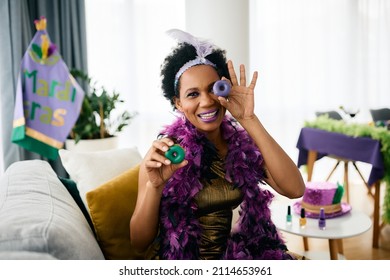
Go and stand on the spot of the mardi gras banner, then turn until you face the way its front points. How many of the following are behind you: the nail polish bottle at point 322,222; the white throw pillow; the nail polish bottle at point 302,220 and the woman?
0

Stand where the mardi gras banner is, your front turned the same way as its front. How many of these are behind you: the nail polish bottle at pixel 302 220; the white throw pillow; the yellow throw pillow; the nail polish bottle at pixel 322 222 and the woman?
0

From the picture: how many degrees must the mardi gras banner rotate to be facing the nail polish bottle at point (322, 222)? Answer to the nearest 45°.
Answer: approximately 45° to its left

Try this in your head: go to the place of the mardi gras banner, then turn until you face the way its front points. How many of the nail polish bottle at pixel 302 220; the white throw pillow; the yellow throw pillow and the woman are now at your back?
0

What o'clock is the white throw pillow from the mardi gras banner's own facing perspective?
The white throw pillow is roughly at 12 o'clock from the mardi gras banner.

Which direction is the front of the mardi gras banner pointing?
toward the camera

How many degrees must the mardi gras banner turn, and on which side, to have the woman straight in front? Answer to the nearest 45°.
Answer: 0° — it already faces them

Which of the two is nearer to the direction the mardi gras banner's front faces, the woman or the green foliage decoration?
the woman

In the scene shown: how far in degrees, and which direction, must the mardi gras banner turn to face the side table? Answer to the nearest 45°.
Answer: approximately 45° to its left

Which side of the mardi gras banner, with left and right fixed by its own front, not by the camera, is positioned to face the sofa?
front

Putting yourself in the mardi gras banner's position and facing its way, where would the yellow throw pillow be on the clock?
The yellow throw pillow is roughly at 12 o'clock from the mardi gras banner.

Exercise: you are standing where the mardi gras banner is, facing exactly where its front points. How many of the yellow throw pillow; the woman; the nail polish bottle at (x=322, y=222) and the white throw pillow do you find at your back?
0

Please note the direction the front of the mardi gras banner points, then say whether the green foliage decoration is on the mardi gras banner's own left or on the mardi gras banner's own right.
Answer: on the mardi gras banner's own left

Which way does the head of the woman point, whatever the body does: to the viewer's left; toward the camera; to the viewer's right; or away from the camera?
toward the camera
